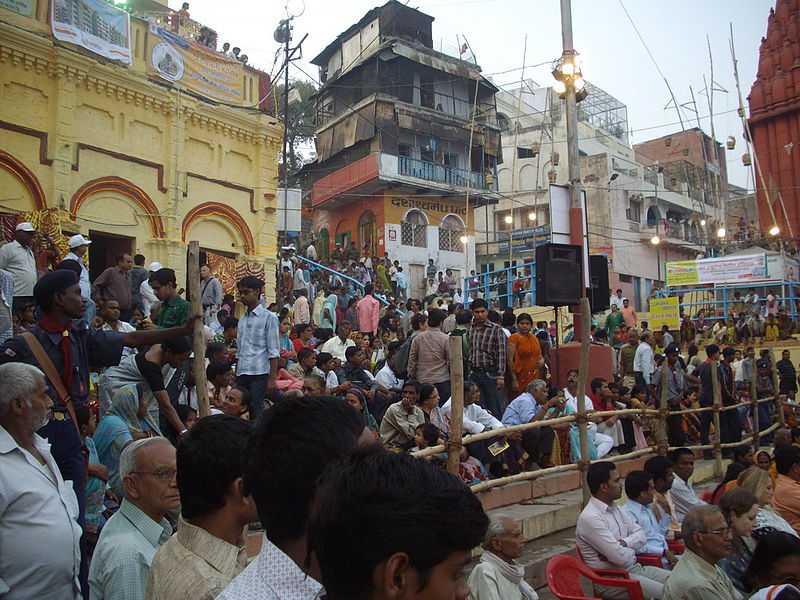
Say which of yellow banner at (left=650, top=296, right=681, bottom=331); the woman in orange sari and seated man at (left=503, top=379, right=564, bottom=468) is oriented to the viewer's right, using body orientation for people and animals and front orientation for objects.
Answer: the seated man

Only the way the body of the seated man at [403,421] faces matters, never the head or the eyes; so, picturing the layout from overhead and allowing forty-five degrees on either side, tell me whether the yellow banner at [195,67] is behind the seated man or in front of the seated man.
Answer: behind

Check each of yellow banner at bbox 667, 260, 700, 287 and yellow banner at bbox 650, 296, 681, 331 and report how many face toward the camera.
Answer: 2

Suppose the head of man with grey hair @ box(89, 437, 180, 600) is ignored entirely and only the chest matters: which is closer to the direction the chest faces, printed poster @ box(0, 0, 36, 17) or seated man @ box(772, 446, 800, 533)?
the seated man

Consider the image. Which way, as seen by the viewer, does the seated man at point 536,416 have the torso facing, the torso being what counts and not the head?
to the viewer's right

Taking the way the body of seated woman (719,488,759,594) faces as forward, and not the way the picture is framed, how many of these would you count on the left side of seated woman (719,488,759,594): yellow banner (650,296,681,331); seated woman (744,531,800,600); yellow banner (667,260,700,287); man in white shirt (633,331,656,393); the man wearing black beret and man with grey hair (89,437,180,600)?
3

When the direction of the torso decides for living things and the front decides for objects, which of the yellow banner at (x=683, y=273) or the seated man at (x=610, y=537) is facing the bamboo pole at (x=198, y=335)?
the yellow banner

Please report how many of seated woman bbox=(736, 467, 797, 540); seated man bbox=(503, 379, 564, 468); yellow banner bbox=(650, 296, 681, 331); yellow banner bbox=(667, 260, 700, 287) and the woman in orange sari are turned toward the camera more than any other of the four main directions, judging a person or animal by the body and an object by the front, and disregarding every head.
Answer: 3

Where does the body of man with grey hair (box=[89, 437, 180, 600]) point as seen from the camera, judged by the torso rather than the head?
to the viewer's right

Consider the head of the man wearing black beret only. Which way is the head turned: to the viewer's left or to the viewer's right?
to the viewer's right
